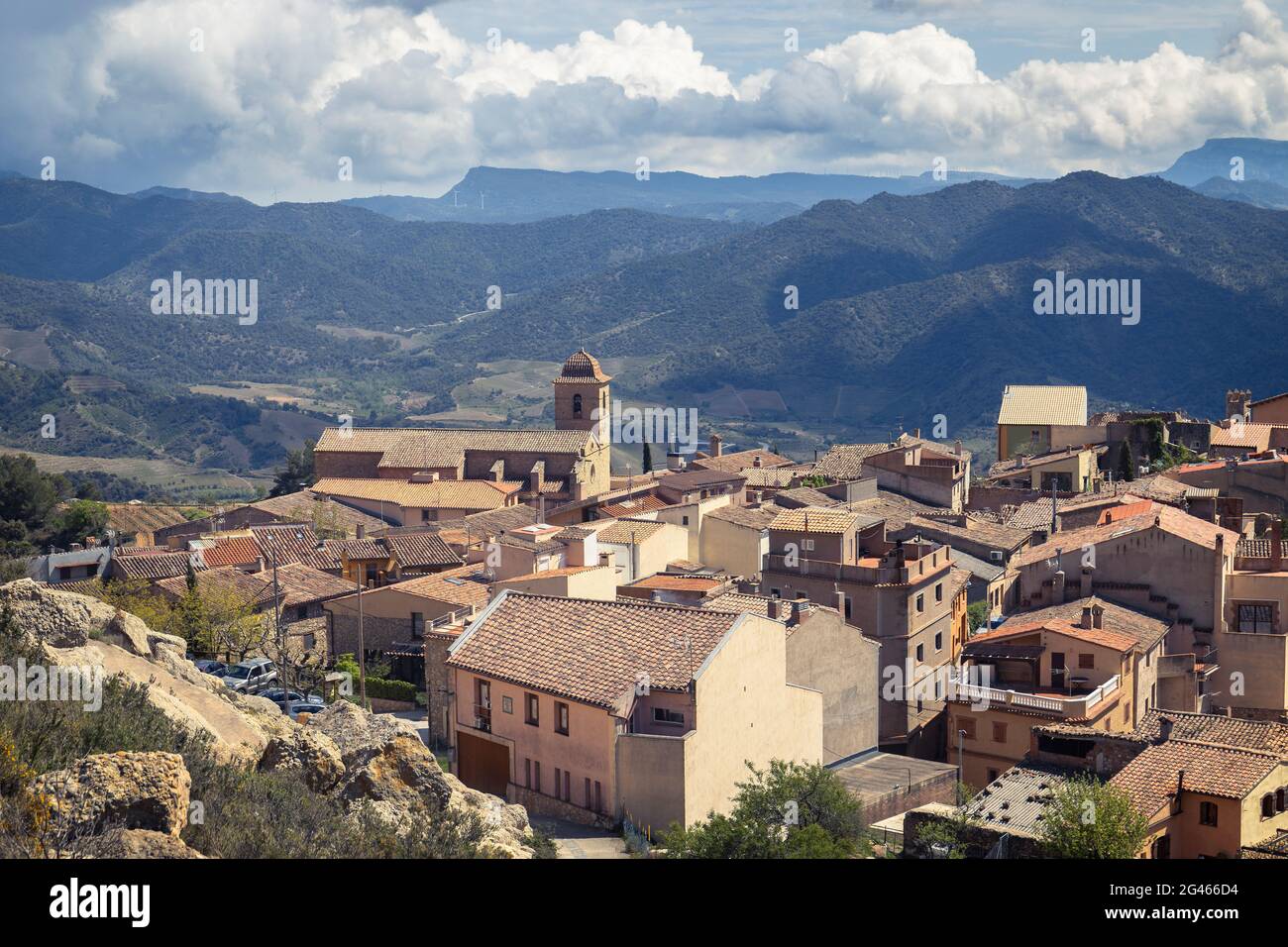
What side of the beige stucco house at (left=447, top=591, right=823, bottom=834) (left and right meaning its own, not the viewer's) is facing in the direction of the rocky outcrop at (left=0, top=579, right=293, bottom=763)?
front

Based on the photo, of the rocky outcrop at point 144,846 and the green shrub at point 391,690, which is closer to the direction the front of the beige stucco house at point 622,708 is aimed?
the rocky outcrop

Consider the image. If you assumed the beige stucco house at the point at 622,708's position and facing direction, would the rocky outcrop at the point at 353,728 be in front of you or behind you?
in front

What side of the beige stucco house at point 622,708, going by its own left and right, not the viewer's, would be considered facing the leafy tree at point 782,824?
left

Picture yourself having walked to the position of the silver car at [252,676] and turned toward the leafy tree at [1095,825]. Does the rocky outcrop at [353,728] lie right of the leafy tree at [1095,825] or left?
right

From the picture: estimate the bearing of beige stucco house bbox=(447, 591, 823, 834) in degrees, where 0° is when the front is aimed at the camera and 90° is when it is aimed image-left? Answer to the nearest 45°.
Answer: approximately 45°

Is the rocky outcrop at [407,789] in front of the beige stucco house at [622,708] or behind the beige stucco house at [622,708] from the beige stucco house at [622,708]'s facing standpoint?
in front

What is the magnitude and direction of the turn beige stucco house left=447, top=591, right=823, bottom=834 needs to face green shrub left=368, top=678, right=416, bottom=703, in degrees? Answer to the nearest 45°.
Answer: approximately 90° to its right

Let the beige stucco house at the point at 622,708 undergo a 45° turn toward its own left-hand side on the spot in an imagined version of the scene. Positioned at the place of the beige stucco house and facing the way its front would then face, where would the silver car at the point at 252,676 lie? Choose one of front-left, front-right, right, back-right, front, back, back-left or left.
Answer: back-right

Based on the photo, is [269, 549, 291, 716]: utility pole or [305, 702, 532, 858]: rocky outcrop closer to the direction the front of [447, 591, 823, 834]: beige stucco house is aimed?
the rocky outcrop
